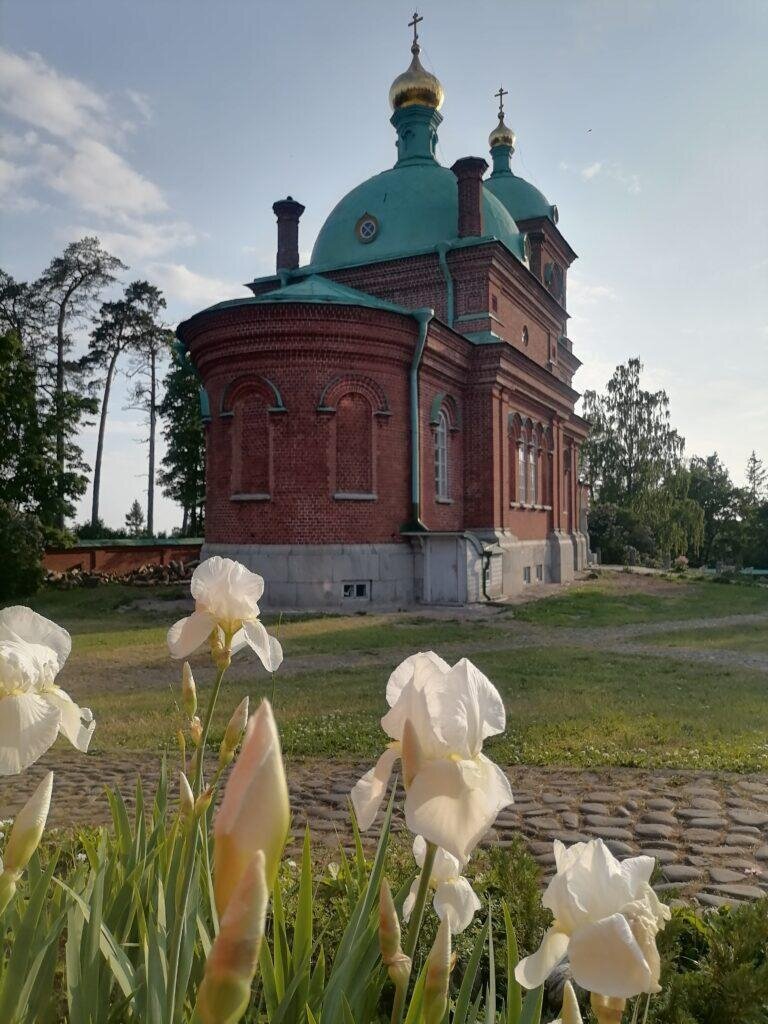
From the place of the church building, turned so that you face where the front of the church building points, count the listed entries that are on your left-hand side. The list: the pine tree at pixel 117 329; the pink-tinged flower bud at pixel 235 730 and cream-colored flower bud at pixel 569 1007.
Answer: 1

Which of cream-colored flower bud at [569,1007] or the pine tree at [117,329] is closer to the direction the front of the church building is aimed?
the pine tree

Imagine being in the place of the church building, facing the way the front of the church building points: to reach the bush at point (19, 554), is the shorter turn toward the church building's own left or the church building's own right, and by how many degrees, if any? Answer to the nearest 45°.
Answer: approximately 135° to the church building's own left

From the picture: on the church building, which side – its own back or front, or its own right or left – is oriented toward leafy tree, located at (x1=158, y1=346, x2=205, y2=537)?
left

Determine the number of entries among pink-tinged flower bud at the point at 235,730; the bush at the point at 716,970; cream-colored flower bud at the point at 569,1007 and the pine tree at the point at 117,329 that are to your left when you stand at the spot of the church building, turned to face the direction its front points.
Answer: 1

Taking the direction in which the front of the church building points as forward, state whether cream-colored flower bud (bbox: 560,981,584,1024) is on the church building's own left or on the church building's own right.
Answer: on the church building's own right

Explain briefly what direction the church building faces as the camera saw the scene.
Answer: facing away from the viewer and to the right of the viewer

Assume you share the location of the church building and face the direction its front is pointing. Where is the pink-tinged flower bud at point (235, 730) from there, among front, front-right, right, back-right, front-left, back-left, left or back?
back-right

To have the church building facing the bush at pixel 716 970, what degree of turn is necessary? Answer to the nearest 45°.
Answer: approximately 135° to its right

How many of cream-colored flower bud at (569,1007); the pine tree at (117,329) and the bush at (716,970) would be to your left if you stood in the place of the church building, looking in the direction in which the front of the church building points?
1

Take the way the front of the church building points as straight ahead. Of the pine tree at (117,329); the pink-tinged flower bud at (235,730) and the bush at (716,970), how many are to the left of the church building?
1
